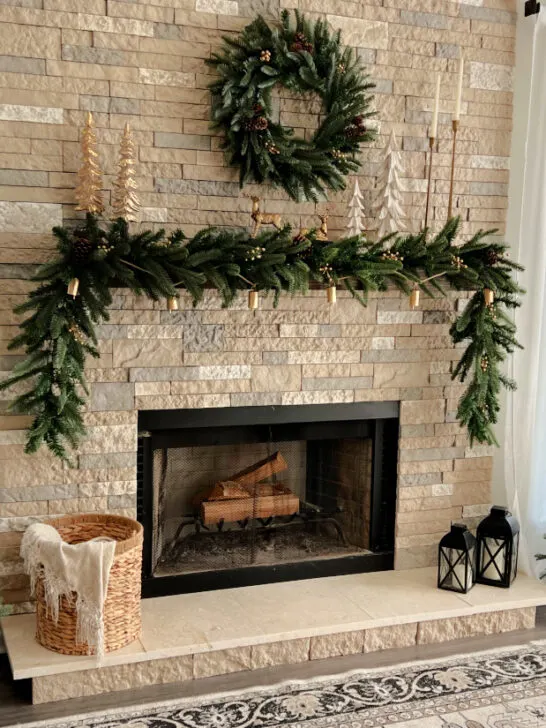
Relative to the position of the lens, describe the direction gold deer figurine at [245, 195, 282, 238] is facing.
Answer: facing to the left of the viewer

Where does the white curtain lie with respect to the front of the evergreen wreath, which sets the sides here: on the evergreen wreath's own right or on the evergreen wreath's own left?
on the evergreen wreath's own left

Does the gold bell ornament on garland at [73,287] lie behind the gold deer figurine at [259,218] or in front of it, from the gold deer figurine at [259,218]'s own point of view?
in front

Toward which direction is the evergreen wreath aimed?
toward the camera

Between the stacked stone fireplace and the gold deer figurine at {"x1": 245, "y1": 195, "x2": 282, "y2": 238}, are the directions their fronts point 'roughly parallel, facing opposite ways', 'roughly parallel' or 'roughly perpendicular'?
roughly perpendicular

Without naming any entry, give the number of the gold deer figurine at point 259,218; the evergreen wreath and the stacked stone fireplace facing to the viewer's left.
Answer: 1

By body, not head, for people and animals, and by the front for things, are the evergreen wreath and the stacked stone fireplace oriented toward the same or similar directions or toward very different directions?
same or similar directions

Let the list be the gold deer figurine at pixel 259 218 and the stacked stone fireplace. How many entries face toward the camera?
1

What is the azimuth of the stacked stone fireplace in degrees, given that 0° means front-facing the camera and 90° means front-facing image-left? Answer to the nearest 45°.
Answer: approximately 0°
